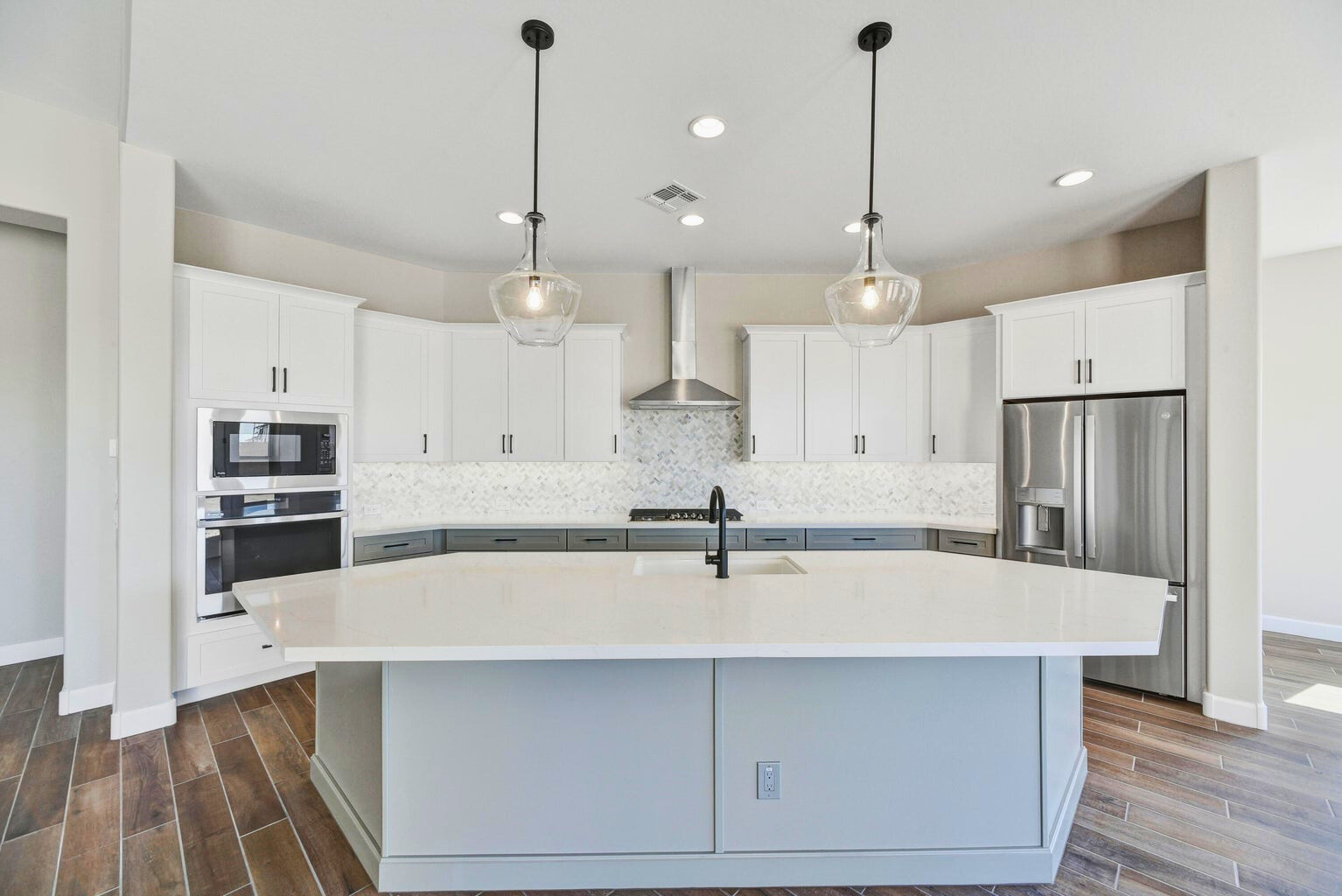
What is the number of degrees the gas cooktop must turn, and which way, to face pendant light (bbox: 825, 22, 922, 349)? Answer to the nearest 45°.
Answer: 0° — it already faces it

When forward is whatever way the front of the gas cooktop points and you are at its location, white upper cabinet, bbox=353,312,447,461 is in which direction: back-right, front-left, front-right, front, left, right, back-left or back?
right

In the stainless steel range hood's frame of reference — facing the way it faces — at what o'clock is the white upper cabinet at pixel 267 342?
The white upper cabinet is roughly at 2 o'clock from the stainless steel range hood.

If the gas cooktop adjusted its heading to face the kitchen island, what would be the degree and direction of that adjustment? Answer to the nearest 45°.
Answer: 0° — it already faces it

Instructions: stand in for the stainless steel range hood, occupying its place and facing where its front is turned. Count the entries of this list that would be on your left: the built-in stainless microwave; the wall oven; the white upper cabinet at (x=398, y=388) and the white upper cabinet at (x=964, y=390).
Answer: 1

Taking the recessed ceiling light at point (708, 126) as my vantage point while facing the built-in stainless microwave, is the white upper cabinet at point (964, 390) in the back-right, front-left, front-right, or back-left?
back-right

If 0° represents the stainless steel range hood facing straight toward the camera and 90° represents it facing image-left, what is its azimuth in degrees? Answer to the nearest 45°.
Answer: approximately 0°

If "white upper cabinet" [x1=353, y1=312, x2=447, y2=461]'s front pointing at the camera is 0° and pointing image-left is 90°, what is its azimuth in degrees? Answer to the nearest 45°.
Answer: approximately 315°

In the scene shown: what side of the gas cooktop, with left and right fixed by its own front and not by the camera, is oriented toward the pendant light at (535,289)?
front

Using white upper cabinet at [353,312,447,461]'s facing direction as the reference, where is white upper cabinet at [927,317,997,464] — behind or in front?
in front

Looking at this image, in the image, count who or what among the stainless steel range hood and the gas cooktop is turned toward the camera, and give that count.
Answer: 2

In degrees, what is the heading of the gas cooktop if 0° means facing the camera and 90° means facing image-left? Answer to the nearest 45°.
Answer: approximately 0°

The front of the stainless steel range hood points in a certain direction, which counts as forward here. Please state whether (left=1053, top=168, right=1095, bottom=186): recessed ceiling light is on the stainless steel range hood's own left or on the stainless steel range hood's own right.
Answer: on the stainless steel range hood's own left
